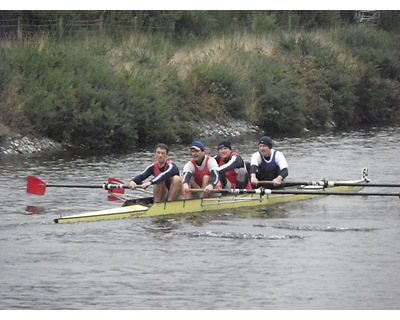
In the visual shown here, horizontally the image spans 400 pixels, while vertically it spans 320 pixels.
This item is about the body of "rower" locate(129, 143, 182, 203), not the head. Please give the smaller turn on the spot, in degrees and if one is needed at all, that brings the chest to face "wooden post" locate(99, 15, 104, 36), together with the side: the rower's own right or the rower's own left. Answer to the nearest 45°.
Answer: approximately 135° to the rower's own right
